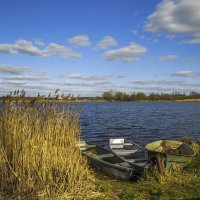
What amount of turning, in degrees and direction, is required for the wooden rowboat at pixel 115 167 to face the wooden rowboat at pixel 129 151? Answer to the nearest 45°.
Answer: approximately 135° to its left
